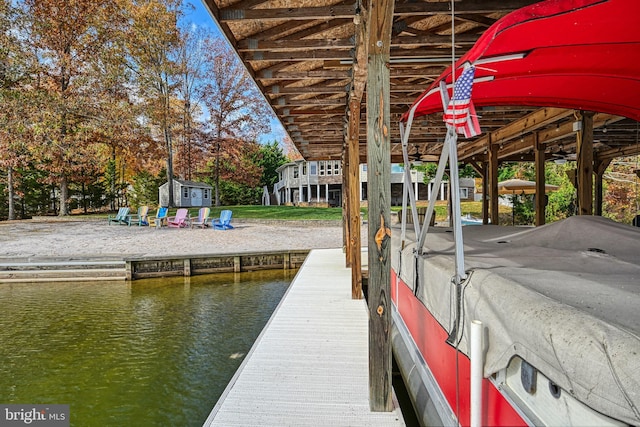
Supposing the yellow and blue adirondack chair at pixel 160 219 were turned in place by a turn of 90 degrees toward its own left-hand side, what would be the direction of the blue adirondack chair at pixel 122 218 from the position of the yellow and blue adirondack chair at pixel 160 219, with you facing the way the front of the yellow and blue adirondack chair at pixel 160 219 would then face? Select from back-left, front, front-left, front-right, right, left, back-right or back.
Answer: back

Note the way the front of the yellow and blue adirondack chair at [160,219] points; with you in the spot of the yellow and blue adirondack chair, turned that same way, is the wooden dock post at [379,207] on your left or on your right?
on your left

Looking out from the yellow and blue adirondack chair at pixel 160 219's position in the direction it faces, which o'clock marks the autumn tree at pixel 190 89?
The autumn tree is roughly at 5 o'clock from the yellow and blue adirondack chair.

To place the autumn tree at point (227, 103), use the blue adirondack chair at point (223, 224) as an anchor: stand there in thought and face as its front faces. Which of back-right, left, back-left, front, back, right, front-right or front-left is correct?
back-right

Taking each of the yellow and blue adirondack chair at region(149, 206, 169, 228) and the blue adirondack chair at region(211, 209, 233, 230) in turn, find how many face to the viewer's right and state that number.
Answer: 0

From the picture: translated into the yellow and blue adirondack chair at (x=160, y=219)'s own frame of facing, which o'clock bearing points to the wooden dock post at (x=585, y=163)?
The wooden dock post is roughly at 10 o'clock from the yellow and blue adirondack chair.

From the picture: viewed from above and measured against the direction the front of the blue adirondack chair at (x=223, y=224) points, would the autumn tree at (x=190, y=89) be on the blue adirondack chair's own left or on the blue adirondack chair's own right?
on the blue adirondack chair's own right

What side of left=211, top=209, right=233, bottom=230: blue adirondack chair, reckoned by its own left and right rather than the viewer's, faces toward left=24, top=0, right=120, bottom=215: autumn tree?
right

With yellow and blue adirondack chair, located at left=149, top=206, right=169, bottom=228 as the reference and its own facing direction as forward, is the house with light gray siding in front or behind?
behind

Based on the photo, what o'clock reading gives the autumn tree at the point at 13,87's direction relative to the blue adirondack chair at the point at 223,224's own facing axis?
The autumn tree is roughly at 2 o'clock from the blue adirondack chair.

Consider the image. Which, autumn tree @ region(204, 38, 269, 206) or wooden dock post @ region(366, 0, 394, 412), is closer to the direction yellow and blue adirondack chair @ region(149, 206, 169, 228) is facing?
the wooden dock post

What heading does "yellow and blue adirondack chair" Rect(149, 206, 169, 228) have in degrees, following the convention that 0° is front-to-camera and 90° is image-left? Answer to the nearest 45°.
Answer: approximately 45°

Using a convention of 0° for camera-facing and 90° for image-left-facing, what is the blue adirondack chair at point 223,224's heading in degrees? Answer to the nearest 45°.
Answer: approximately 45°
